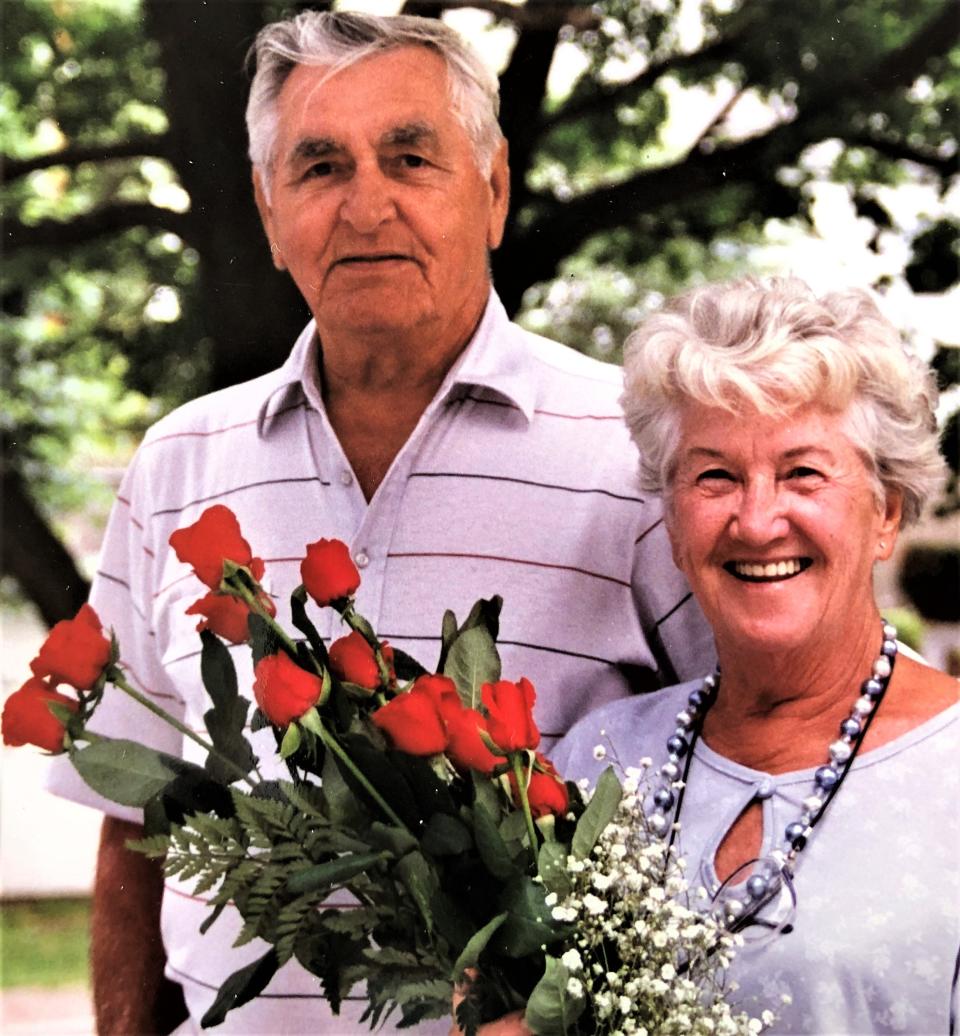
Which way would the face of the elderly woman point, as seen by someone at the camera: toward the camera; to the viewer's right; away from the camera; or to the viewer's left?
toward the camera

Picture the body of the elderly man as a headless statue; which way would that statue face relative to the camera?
toward the camera

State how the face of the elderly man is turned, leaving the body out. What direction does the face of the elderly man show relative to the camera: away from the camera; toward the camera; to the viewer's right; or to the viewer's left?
toward the camera
